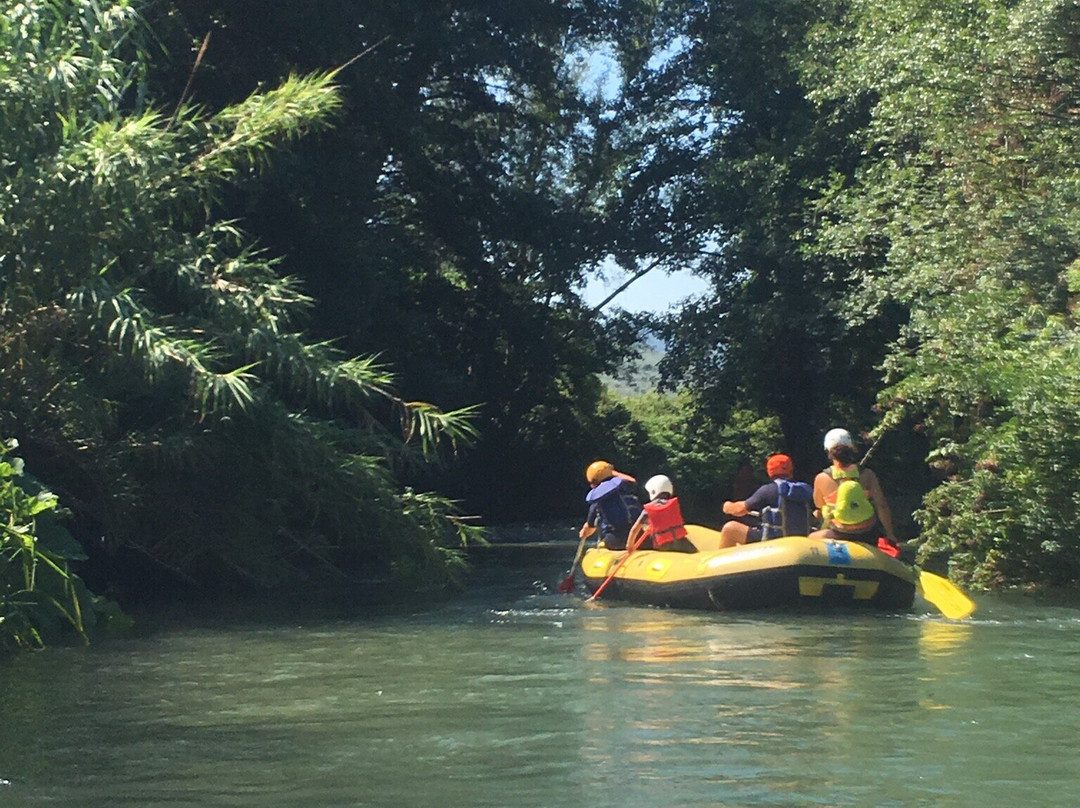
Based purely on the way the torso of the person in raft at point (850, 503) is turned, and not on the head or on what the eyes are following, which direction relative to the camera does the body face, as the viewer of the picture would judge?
away from the camera

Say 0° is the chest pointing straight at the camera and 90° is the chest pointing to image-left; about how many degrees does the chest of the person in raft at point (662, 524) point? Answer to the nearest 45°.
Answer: approximately 135°

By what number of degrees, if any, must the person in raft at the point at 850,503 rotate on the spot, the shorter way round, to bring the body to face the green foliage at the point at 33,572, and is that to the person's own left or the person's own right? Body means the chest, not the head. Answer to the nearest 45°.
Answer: approximately 135° to the person's own left

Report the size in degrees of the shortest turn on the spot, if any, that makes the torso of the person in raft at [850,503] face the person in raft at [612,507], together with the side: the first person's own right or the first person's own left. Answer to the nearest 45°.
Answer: approximately 45° to the first person's own left

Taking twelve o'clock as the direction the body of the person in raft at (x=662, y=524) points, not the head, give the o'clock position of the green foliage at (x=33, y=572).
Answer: The green foliage is roughly at 9 o'clock from the person in raft.

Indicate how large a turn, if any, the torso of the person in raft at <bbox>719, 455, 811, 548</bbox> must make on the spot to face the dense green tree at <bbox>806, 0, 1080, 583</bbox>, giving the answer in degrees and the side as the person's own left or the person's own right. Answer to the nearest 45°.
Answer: approximately 90° to the person's own right
